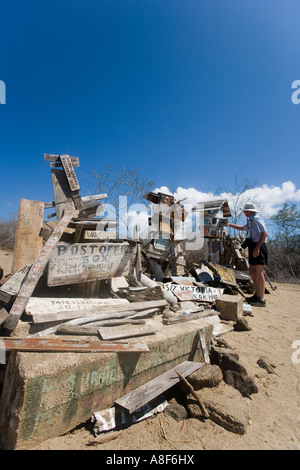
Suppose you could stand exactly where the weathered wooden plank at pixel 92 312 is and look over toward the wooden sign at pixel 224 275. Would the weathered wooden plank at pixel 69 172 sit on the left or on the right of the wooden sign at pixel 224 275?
left

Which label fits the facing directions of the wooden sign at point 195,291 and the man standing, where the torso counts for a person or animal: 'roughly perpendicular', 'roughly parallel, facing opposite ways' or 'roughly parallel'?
roughly perpendicular

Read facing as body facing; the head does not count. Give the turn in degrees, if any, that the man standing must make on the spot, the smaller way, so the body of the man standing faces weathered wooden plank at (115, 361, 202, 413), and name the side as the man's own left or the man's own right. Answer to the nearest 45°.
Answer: approximately 90° to the man's own left

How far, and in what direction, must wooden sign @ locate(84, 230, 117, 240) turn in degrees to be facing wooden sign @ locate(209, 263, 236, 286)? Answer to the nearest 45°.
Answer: approximately 135° to its left

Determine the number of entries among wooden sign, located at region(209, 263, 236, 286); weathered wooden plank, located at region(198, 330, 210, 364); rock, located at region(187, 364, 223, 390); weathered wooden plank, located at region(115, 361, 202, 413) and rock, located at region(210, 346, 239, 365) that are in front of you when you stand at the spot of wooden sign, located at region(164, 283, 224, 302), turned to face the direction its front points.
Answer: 4

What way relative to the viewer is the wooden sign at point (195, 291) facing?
toward the camera

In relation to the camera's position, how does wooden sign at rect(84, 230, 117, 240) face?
facing the viewer

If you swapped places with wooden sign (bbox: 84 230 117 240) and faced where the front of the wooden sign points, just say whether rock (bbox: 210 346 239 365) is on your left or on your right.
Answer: on your left

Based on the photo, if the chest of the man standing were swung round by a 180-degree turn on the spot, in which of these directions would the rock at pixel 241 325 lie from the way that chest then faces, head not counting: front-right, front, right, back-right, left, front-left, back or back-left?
right

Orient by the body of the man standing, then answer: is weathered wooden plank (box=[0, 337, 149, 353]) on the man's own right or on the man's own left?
on the man's own left

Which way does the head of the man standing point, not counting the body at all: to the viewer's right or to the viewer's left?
to the viewer's left

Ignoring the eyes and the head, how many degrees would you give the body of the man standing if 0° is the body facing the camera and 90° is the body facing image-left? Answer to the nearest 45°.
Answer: approximately 90°

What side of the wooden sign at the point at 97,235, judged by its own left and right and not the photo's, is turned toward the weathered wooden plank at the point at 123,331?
front

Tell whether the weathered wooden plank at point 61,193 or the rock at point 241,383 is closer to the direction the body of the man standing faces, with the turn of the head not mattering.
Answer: the weathered wooden plank

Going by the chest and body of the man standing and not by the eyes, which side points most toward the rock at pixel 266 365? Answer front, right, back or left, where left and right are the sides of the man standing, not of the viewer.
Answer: left

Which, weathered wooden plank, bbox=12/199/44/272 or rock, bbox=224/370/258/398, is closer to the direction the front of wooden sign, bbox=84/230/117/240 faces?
the rock

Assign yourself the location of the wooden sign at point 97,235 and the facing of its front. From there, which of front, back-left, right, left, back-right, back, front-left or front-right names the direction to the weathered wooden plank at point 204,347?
front-left

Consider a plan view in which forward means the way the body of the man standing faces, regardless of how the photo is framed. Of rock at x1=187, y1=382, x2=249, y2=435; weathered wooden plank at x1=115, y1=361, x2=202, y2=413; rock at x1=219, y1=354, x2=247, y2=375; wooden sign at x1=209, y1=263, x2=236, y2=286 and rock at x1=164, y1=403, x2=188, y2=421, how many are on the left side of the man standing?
4
